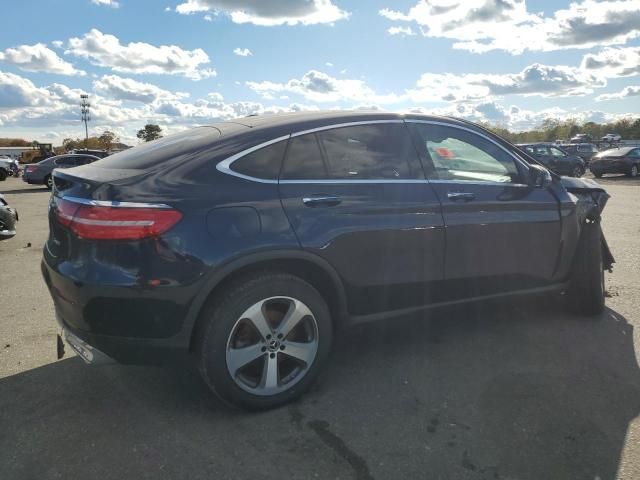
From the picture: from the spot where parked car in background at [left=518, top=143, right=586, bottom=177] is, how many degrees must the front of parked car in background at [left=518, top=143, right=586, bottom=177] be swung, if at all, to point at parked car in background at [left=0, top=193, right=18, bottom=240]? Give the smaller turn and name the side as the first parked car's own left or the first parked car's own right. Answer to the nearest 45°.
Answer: approximately 90° to the first parked car's own right

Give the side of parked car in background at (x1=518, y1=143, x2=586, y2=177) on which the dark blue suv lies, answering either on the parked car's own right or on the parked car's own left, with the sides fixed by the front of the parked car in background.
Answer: on the parked car's own right

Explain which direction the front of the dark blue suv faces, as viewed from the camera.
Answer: facing away from the viewer and to the right of the viewer

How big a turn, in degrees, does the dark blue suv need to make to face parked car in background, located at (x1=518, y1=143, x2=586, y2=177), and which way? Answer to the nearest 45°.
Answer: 0° — it already faces it
